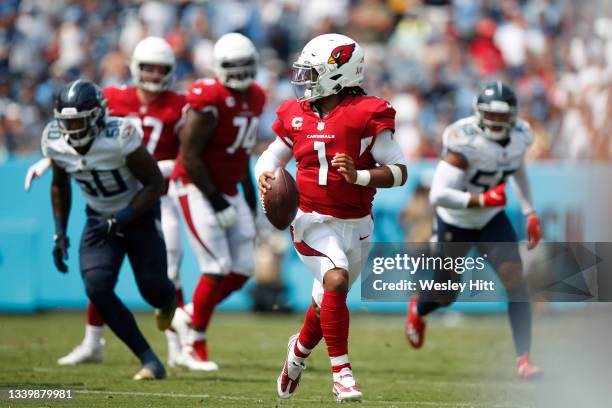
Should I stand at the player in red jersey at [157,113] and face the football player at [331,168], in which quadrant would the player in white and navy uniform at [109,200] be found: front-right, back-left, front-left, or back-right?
front-right

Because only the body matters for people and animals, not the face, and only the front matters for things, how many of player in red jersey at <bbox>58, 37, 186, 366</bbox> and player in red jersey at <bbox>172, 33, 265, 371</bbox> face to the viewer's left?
0

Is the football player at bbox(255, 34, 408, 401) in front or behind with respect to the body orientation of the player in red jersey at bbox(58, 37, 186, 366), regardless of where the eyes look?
in front

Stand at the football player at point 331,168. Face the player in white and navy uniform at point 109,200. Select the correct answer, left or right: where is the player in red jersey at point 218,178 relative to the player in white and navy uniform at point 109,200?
right

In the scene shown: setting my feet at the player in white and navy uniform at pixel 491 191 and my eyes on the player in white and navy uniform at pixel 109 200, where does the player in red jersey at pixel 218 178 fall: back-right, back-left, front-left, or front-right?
front-right

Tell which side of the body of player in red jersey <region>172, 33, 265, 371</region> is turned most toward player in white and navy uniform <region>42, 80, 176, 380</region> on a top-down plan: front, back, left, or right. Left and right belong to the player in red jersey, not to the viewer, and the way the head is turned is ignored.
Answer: right

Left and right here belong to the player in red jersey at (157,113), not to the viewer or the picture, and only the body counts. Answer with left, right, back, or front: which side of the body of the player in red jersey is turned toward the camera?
front

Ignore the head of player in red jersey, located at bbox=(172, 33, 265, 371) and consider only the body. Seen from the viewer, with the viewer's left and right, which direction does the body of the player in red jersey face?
facing the viewer and to the right of the viewer

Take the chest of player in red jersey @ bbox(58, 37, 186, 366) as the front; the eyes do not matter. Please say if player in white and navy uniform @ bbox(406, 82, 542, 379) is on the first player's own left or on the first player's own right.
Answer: on the first player's own left

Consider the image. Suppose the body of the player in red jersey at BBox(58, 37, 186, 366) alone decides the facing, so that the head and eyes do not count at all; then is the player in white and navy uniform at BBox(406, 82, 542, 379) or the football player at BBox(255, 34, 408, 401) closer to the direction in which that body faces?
the football player
